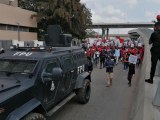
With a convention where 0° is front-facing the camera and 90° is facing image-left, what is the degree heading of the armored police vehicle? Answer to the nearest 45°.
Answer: approximately 45°
